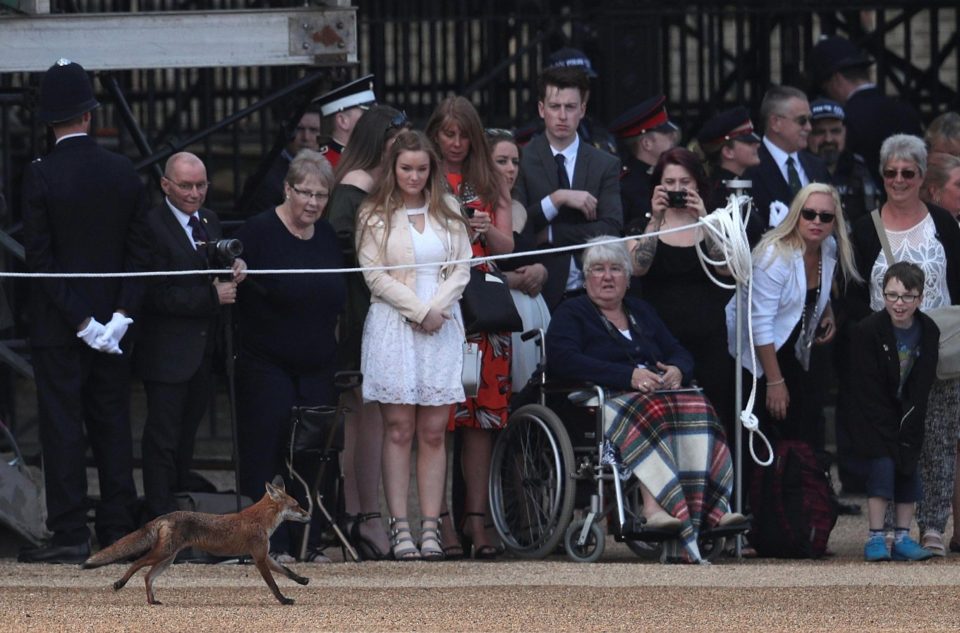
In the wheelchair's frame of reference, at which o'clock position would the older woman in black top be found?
The older woman in black top is roughly at 4 o'clock from the wheelchair.

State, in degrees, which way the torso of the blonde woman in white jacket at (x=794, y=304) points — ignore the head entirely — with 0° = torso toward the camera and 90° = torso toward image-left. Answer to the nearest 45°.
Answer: approximately 315°
